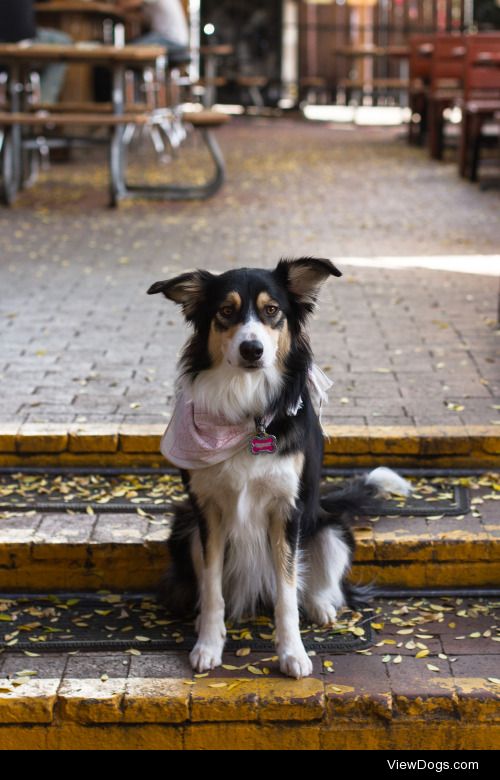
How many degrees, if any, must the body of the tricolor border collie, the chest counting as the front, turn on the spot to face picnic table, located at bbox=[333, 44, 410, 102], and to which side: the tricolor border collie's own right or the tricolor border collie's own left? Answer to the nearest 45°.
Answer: approximately 180°

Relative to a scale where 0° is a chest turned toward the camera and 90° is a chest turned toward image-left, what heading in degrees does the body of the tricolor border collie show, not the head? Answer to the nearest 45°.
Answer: approximately 0°

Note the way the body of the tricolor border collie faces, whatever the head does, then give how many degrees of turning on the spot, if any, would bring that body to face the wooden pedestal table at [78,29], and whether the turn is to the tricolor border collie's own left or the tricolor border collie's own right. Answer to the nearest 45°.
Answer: approximately 180°

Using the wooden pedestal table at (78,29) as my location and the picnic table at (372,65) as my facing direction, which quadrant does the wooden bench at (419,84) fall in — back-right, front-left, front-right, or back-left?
front-right

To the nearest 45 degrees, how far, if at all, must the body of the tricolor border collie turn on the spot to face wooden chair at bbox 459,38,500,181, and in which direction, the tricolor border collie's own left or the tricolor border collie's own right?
approximately 180°

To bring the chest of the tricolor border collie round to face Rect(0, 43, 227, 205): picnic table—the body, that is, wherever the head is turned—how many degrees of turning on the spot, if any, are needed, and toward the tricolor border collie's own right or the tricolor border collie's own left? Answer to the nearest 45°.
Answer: approximately 180°

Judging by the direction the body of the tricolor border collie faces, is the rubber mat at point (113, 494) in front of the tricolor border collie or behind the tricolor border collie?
behind

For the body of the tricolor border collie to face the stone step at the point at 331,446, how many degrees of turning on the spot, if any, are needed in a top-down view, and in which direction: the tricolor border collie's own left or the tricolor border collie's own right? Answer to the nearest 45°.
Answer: approximately 180°
